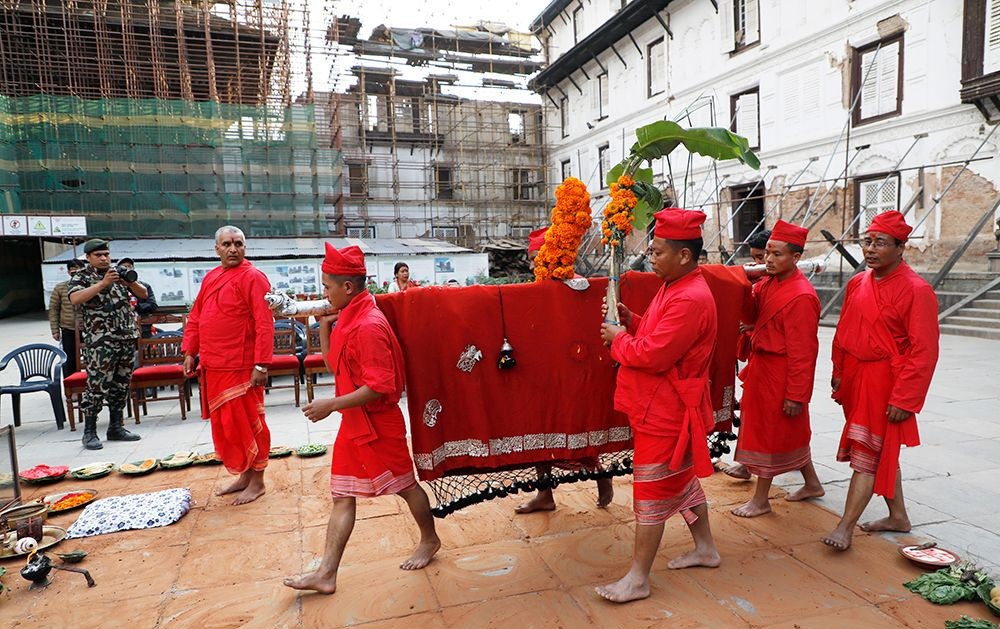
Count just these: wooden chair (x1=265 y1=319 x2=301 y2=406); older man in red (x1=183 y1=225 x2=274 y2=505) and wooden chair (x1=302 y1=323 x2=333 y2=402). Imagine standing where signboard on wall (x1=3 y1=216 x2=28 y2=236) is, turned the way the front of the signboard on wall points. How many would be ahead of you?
3

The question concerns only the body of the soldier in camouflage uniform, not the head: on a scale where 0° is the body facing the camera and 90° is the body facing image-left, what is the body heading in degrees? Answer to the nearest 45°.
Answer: approximately 315°

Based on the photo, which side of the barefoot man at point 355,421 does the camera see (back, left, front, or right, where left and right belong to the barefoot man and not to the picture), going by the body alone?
left

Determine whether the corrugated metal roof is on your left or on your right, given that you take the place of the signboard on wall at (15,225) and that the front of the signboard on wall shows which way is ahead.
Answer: on your left

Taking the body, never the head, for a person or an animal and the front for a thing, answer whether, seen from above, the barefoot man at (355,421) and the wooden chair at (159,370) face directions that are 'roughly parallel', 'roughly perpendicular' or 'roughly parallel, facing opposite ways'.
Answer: roughly perpendicular

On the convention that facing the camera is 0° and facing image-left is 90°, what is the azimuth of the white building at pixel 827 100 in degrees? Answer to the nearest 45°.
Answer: approximately 45°

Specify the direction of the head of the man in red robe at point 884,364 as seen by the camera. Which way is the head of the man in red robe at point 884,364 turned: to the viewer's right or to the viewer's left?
to the viewer's left

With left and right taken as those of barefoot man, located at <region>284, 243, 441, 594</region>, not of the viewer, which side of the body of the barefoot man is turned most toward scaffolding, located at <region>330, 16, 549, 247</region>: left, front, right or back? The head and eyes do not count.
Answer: right

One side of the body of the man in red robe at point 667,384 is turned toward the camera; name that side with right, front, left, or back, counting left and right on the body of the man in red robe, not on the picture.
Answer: left

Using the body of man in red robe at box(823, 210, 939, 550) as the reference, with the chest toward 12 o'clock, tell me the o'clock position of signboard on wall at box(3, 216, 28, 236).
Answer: The signboard on wall is roughly at 2 o'clock from the man in red robe.

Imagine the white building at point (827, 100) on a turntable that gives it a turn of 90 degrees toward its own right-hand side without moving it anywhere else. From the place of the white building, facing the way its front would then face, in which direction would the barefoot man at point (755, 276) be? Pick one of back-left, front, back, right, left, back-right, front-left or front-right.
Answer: back-left

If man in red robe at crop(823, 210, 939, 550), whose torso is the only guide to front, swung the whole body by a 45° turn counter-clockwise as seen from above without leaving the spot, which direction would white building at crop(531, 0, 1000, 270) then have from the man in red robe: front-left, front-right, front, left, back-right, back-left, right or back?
back
